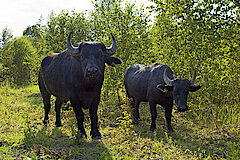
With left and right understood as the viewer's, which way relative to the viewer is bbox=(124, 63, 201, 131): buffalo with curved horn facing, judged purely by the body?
facing the viewer and to the right of the viewer

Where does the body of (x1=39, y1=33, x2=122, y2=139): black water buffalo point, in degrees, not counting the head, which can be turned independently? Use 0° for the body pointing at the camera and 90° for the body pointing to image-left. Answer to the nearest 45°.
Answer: approximately 315°

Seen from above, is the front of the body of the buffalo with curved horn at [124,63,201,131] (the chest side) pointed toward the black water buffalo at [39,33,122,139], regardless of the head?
no

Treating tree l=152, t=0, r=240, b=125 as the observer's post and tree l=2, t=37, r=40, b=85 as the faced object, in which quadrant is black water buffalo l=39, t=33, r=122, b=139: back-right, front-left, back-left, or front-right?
front-left

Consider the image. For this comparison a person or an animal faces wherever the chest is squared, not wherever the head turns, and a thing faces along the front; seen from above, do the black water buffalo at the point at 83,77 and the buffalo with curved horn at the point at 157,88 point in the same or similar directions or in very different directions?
same or similar directions

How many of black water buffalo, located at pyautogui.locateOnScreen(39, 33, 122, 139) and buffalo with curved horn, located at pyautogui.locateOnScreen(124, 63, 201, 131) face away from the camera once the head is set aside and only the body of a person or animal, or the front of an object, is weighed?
0

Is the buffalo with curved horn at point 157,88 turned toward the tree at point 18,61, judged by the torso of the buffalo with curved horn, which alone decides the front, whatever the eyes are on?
no
